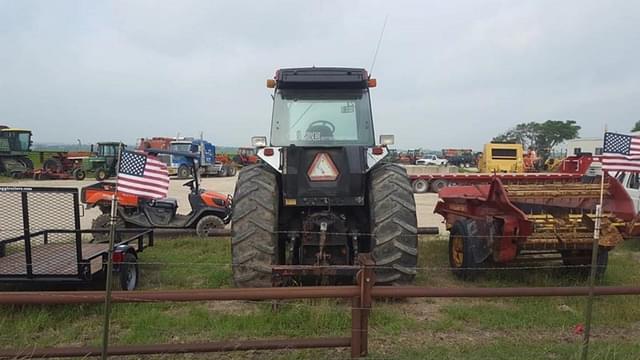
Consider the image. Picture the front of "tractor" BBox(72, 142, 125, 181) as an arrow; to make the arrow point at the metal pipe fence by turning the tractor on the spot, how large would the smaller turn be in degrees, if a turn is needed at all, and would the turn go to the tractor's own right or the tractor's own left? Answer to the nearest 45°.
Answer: approximately 90° to the tractor's own left

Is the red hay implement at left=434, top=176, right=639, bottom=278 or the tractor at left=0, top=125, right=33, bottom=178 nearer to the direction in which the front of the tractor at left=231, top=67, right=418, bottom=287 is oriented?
the tractor

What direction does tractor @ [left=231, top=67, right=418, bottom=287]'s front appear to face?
away from the camera

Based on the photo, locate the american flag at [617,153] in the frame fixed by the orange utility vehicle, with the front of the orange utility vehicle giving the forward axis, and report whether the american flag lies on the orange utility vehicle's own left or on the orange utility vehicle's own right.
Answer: on the orange utility vehicle's own right

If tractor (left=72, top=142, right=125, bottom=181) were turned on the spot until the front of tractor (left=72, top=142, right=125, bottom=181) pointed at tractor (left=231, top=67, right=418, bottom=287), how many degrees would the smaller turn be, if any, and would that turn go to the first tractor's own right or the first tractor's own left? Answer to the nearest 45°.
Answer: approximately 90° to the first tractor's own left

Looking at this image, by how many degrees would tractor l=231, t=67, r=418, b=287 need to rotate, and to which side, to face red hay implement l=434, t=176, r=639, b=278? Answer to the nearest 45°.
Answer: approximately 90° to its right

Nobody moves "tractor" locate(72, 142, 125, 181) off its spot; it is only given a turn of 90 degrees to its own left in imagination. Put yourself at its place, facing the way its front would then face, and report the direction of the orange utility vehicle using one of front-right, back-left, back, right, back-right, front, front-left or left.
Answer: front

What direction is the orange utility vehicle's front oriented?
to the viewer's right

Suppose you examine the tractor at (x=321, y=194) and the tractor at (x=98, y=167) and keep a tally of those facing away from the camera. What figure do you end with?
1

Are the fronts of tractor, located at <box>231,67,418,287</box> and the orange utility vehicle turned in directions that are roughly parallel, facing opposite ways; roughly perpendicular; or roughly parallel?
roughly perpendicular

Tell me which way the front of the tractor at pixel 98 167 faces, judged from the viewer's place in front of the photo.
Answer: facing to the left of the viewer

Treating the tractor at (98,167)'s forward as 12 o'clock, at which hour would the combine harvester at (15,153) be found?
the combine harvester at (15,153) is roughly at 1 o'clock from the tractor at (98,167).

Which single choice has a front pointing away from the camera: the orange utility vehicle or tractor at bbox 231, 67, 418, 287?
the tractor

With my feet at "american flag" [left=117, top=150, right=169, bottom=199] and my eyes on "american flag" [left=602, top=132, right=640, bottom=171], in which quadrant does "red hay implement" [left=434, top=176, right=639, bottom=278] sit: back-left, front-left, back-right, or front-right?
front-left
